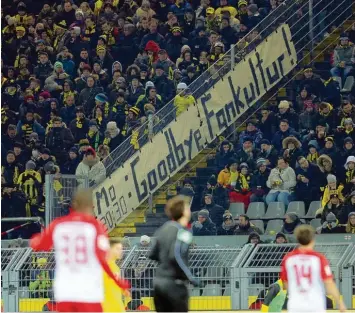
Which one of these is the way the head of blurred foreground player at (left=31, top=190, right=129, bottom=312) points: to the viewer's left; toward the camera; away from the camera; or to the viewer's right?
away from the camera

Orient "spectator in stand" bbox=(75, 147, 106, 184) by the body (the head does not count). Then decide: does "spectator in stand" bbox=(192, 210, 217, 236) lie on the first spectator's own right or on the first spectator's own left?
on the first spectator's own left

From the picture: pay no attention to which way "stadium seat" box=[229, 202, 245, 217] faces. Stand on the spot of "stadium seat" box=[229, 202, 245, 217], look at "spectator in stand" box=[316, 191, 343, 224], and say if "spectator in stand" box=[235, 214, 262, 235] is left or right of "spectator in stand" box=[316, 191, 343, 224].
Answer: right

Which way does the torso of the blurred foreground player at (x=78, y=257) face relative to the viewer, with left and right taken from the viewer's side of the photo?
facing away from the viewer

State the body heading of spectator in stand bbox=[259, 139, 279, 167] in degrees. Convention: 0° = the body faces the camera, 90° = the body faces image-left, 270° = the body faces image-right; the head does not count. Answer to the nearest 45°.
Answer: approximately 45°

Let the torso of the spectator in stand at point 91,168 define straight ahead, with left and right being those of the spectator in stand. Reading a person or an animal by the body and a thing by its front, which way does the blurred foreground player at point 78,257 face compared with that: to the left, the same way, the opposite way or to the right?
the opposite way

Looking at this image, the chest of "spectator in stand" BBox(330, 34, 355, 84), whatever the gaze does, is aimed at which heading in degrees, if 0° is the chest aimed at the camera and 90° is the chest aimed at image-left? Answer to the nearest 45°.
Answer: approximately 0°

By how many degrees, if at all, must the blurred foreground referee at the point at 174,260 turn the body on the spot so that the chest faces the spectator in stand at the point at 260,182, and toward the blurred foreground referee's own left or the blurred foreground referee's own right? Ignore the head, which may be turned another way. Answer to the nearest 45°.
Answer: approximately 45° to the blurred foreground referee's own left

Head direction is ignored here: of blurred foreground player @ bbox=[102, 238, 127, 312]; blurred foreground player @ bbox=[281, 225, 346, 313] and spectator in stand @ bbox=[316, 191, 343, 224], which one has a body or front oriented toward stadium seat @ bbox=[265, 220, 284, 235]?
blurred foreground player @ bbox=[281, 225, 346, 313]

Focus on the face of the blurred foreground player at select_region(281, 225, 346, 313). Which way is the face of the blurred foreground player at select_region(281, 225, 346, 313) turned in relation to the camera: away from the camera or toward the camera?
away from the camera

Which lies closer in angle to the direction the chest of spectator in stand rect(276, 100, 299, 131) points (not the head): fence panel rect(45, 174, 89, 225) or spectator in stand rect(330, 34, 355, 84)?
the fence panel
